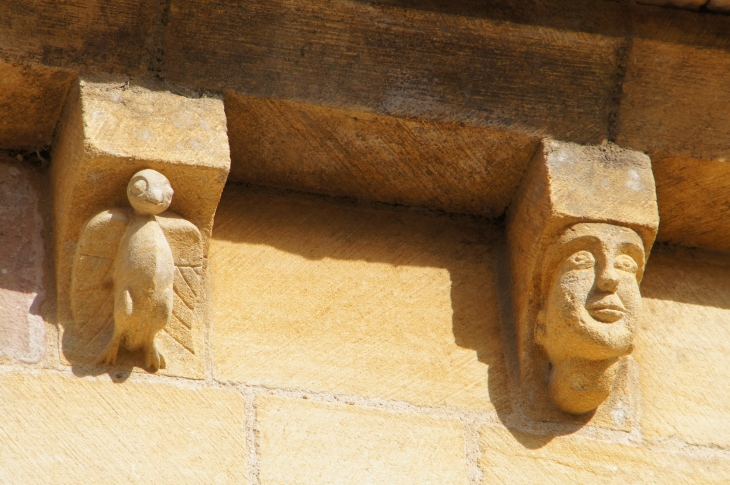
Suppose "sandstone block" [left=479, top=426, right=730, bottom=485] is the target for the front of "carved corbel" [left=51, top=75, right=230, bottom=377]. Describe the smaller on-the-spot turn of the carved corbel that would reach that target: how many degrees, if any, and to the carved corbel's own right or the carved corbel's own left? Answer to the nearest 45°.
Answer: approximately 90° to the carved corbel's own left

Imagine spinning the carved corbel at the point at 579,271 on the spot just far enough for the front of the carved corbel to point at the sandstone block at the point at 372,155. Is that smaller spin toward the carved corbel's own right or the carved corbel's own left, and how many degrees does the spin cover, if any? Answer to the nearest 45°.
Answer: approximately 135° to the carved corbel's own right

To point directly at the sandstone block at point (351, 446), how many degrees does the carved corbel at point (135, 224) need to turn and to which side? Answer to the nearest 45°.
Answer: approximately 90° to its left

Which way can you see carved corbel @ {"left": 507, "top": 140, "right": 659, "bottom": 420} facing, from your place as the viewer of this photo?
facing the viewer and to the right of the viewer

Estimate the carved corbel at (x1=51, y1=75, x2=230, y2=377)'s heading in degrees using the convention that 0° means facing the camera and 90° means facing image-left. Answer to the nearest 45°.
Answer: approximately 0°

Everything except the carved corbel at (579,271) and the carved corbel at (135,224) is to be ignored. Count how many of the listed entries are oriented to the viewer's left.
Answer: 0

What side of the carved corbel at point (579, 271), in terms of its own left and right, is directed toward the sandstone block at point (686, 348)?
left
